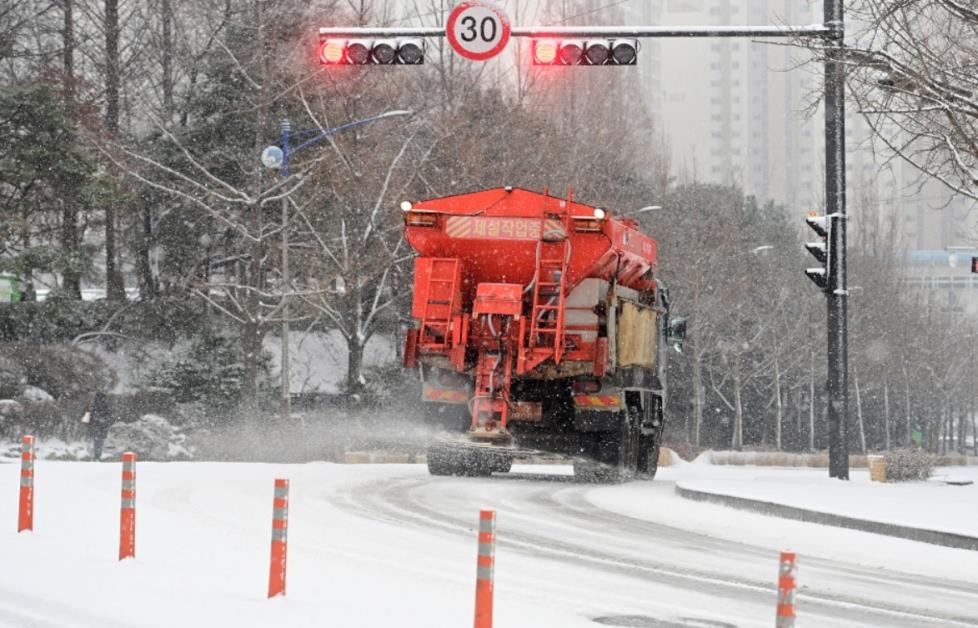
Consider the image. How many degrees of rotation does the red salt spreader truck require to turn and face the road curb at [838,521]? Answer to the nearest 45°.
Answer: approximately 135° to its right

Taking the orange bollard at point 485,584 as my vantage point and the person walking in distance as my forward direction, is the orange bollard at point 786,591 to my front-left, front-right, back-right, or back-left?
back-right

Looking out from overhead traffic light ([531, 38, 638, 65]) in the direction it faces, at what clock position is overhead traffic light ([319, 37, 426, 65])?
overhead traffic light ([319, 37, 426, 65]) is roughly at 3 o'clock from overhead traffic light ([531, 38, 638, 65]).

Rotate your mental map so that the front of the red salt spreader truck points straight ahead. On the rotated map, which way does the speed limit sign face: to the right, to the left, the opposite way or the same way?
the opposite way

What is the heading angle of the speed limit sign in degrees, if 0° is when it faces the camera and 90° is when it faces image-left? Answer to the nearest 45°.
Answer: approximately 0°

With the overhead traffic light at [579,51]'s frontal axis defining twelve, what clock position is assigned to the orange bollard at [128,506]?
The orange bollard is roughly at 1 o'clock from the overhead traffic light.

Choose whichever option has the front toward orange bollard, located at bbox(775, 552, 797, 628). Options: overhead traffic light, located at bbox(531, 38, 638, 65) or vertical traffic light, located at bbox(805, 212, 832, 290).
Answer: the overhead traffic light

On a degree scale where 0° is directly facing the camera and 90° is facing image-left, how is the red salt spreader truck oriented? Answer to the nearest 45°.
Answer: approximately 180°

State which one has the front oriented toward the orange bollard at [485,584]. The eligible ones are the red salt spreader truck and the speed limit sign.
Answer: the speed limit sign

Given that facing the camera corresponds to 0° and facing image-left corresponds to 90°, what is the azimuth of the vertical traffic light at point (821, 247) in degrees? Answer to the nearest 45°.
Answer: approximately 90°

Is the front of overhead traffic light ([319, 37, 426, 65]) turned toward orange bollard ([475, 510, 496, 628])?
yes
